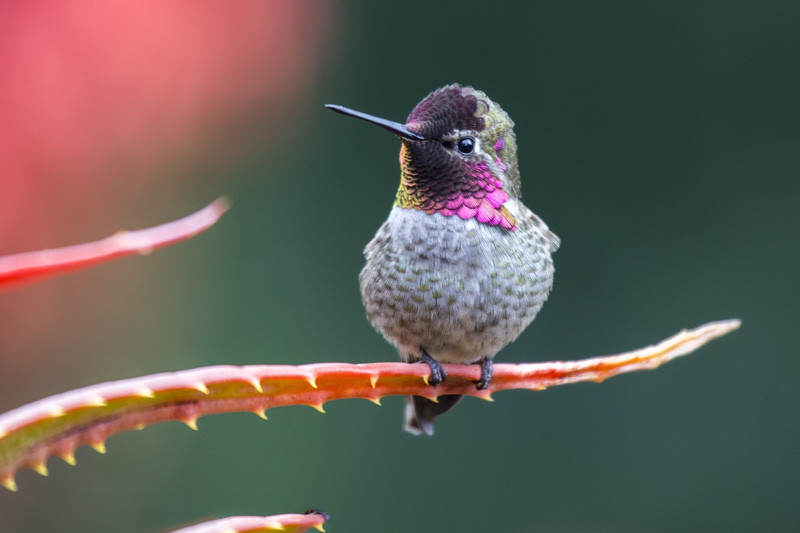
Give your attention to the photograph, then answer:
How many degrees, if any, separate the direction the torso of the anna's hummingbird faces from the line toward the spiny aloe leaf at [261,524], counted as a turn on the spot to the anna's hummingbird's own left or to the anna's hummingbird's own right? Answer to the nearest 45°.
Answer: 0° — it already faces it

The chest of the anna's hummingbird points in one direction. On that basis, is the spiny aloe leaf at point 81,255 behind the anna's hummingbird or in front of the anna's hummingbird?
in front

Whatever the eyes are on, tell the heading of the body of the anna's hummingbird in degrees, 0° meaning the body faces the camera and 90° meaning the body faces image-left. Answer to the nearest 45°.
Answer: approximately 0°
